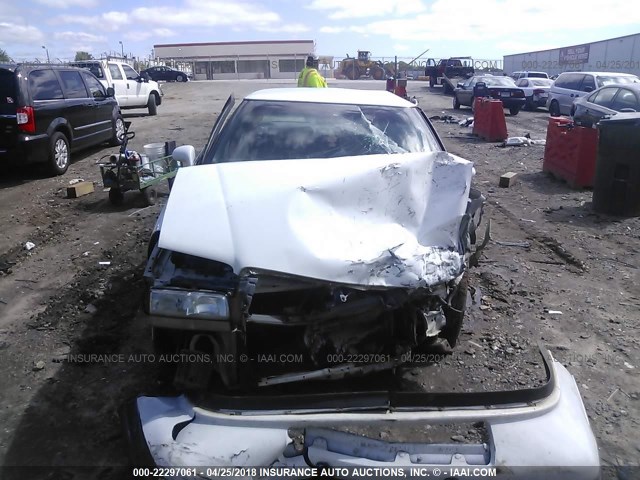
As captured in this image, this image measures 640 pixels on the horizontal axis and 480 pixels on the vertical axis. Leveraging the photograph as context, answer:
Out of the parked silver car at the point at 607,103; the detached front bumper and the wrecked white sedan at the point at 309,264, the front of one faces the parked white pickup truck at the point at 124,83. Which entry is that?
the parked silver car

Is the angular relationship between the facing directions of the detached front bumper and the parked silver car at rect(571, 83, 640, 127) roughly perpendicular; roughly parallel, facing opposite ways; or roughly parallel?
roughly perpendicular

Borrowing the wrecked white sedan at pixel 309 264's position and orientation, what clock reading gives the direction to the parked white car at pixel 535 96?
The parked white car is roughly at 7 o'clock from the wrecked white sedan.

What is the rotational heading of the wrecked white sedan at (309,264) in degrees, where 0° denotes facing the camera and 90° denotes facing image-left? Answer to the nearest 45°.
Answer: approximately 0°

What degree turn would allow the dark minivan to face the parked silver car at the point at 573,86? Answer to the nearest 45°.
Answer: approximately 45° to its right

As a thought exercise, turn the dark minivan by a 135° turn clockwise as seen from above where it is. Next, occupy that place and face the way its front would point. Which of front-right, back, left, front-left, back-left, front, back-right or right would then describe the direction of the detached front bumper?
front

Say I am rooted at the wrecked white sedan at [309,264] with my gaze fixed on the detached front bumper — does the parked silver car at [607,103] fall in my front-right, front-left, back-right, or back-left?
back-left

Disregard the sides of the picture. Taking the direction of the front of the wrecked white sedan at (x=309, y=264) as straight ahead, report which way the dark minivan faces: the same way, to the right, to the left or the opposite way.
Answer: the opposite way

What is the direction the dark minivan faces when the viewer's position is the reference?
facing away from the viewer and to the right of the viewer
